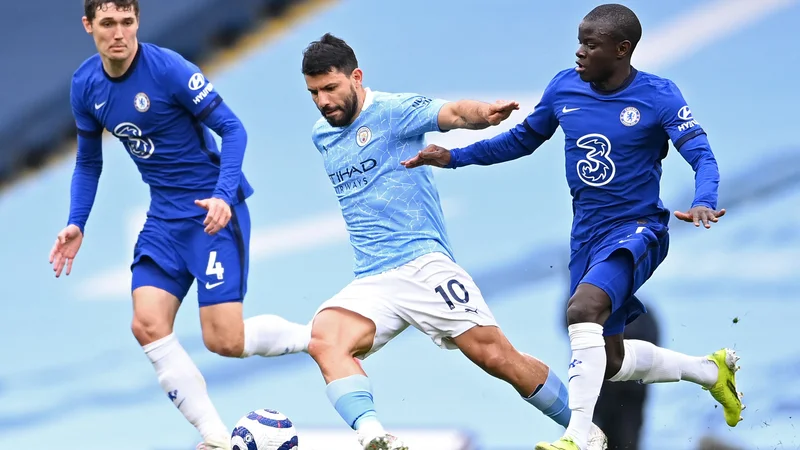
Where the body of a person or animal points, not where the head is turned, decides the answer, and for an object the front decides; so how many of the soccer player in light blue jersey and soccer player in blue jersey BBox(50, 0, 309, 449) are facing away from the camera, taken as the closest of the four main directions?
0

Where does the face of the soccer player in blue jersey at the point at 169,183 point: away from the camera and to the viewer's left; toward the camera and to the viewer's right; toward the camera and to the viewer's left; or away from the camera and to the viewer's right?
toward the camera and to the viewer's right

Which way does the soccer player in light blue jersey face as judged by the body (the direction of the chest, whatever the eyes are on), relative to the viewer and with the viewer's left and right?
facing the viewer and to the left of the viewer

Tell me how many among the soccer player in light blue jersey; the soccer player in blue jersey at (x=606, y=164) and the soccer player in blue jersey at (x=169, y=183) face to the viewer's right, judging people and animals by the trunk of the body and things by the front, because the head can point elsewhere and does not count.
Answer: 0

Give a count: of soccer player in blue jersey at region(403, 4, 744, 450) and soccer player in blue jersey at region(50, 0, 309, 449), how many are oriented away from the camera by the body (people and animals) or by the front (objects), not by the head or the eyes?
0

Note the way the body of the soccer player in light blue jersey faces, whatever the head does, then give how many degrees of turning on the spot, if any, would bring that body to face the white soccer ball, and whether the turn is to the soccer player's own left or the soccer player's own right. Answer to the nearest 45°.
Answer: approximately 45° to the soccer player's own right

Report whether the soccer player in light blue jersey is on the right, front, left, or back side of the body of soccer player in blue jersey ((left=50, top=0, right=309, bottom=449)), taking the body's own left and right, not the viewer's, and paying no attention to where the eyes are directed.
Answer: left

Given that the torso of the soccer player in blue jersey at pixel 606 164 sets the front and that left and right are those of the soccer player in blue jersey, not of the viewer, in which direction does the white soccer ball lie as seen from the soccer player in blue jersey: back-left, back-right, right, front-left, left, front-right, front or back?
front-right

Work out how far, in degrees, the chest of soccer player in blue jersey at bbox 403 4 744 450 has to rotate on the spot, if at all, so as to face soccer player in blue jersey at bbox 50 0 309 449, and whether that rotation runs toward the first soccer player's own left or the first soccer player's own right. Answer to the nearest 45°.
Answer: approximately 45° to the first soccer player's own right

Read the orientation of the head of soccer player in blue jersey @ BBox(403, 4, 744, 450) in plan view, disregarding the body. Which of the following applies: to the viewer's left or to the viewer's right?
to the viewer's left

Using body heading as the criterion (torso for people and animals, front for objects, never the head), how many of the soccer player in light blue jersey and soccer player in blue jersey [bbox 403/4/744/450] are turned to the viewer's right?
0
